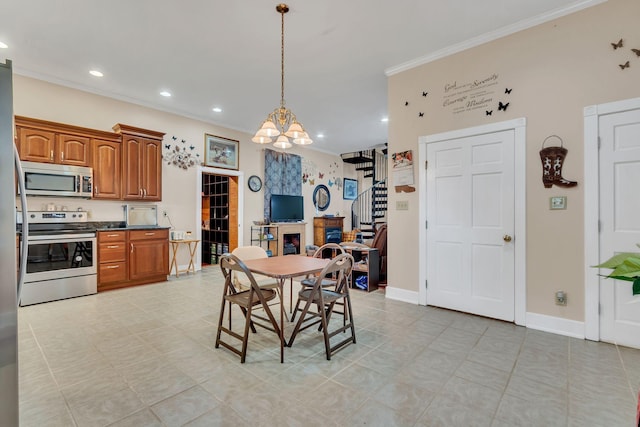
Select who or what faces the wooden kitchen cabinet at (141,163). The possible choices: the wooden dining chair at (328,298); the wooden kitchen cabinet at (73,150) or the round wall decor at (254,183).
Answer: the wooden dining chair

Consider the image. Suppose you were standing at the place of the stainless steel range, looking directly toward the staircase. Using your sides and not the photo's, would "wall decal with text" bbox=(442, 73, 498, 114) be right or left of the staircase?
right

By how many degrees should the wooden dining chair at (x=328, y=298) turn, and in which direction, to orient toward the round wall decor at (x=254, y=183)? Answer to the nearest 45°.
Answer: approximately 45° to its right

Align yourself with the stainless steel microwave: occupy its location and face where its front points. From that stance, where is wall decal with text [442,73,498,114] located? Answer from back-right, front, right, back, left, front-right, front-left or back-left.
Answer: front-left

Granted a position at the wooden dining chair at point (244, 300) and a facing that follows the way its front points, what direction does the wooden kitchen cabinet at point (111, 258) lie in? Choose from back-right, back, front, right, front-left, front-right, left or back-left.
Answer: left

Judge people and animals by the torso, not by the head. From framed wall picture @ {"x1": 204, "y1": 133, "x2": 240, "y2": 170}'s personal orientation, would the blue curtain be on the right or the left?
on its left

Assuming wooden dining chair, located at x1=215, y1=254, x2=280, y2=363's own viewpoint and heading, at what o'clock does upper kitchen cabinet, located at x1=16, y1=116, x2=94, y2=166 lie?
The upper kitchen cabinet is roughly at 9 o'clock from the wooden dining chair.

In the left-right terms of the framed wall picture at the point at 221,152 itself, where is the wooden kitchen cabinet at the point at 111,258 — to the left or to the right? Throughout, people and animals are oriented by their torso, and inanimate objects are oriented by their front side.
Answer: on its right

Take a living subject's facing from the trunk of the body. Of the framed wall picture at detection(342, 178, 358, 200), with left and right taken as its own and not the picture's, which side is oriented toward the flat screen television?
right
